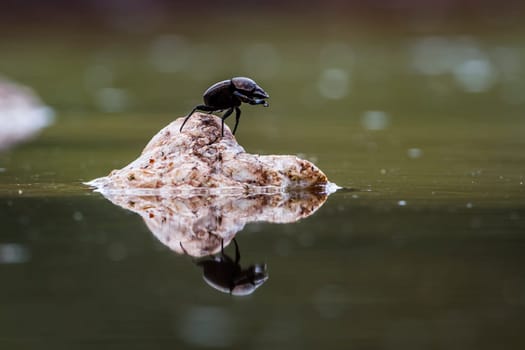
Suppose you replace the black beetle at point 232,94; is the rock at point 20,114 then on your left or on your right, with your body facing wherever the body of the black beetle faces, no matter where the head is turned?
on your left

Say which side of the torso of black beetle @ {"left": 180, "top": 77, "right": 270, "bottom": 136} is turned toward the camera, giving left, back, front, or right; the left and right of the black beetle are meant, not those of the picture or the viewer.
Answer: right
